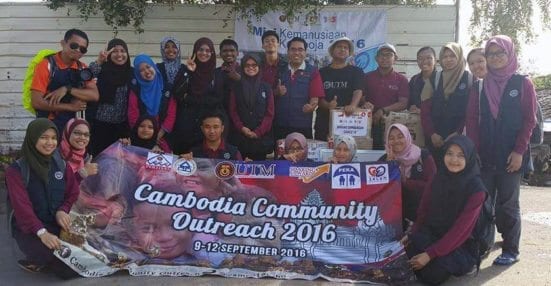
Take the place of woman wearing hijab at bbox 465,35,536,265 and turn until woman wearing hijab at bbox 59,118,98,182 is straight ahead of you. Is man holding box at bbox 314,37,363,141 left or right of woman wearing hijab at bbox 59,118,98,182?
right

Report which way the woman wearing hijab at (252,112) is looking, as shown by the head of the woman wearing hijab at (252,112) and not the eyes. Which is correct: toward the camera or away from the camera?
toward the camera

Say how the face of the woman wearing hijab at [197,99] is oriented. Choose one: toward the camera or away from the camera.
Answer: toward the camera

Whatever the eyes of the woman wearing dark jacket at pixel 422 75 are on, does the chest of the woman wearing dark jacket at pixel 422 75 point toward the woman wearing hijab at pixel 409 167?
yes

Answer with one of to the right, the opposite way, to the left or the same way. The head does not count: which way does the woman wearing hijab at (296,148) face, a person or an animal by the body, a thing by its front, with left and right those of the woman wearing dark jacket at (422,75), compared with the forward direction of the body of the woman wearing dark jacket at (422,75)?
the same way

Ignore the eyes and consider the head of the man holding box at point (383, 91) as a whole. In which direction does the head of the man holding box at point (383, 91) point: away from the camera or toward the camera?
toward the camera

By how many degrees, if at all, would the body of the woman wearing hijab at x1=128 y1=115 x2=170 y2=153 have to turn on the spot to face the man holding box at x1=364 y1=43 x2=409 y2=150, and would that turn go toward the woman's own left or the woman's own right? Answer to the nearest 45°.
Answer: approximately 90° to the woman's own left

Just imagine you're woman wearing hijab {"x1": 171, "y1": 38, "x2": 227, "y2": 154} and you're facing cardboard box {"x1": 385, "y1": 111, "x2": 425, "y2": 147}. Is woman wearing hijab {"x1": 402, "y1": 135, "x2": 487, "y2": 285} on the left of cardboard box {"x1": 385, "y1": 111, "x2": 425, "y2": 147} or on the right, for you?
right

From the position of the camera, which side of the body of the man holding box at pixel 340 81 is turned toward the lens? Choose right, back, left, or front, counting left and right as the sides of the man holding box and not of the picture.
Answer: front

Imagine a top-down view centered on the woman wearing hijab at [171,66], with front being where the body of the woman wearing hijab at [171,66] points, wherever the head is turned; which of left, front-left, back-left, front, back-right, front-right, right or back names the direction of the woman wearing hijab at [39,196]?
front-right

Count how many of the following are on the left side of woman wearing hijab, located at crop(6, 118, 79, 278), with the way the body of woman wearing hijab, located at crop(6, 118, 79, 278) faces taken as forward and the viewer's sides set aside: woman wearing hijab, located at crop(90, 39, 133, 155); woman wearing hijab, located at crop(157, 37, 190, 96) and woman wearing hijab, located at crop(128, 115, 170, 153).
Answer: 3

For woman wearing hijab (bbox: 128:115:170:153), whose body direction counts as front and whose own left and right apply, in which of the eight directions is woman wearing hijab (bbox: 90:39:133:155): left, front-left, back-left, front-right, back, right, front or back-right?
back-right

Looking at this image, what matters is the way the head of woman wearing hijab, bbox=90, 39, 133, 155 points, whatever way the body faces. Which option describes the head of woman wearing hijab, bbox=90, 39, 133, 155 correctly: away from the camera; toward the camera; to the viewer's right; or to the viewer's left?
toward the camera

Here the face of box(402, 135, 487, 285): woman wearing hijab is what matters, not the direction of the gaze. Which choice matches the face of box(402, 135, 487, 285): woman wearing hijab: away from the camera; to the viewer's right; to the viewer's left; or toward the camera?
toward the camera

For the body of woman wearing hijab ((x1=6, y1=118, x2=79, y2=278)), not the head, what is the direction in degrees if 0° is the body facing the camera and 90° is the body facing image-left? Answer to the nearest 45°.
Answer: approximately 315°

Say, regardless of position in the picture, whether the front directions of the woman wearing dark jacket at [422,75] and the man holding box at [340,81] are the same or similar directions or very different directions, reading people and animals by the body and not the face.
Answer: same or similar directions

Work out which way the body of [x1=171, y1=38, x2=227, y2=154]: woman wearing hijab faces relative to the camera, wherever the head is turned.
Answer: toward the camera

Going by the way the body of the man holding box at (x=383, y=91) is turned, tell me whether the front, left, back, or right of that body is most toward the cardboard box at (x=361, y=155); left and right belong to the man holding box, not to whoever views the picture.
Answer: front
